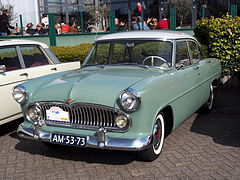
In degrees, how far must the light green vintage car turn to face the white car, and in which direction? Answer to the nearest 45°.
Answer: approximately 90° to its right

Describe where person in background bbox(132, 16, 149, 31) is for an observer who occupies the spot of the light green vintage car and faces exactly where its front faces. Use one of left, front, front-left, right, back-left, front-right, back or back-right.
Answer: back-right

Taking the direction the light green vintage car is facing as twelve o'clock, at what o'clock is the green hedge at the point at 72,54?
The green hedge is roughly at 4 o'clock from the light green vintage car.

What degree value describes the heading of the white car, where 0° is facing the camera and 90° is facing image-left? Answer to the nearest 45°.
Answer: approximately 45°
